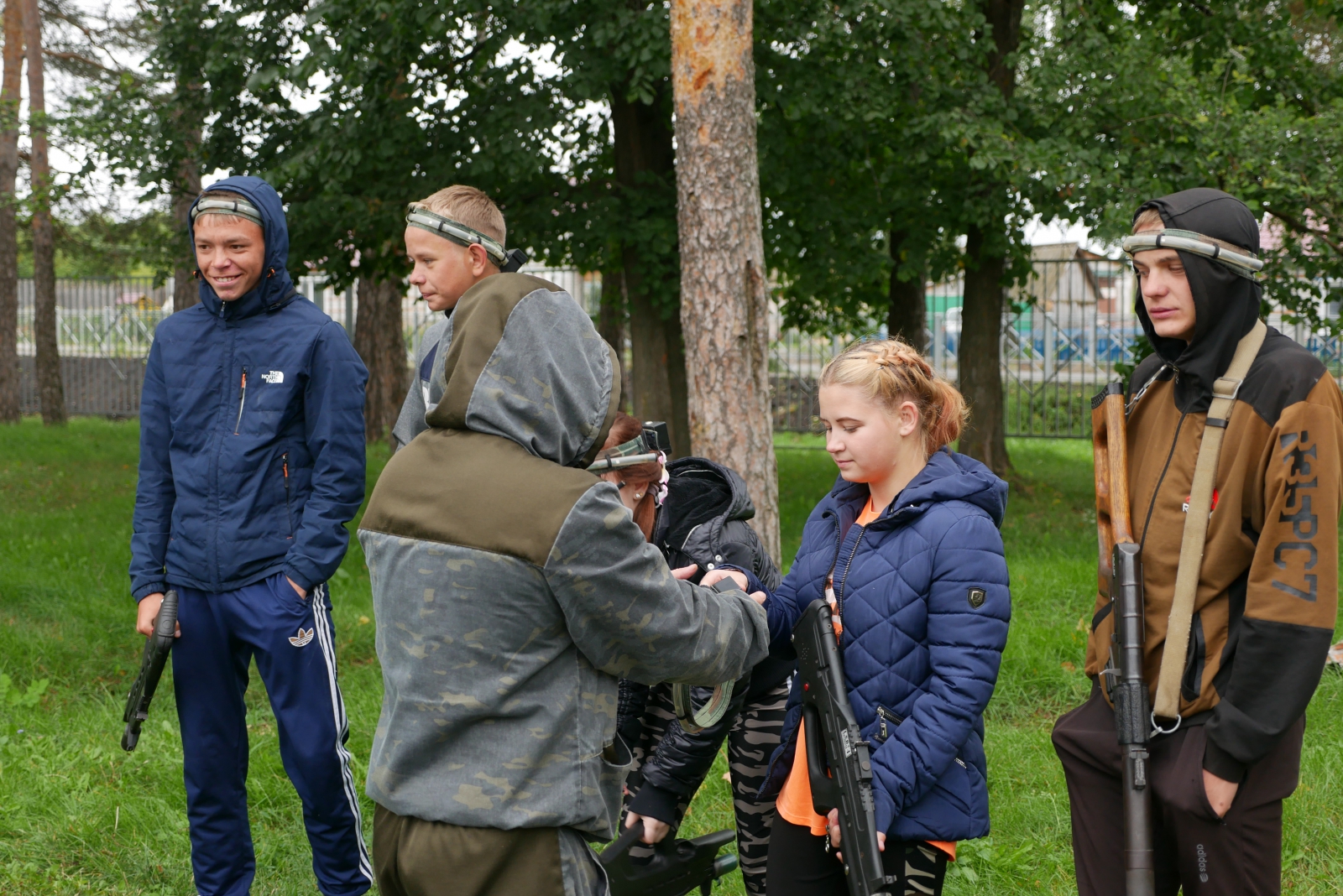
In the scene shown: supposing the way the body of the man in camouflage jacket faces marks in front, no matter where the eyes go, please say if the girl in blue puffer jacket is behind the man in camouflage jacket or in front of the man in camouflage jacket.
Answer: in front

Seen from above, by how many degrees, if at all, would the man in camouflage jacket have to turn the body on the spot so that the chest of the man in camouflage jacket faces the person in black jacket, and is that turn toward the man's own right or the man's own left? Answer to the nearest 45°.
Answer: approximately 45° to the man's own left

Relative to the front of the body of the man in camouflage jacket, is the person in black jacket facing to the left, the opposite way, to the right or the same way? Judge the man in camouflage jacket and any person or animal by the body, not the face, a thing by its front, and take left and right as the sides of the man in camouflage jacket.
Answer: the opposite way

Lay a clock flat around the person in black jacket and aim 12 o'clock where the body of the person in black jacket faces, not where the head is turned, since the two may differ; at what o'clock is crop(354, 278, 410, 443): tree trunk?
The tree trunk is roughly at 4 o'clock from the person in black jacket.

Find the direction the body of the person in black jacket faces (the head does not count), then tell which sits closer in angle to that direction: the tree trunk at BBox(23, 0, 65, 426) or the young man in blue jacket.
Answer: the young man in blue jacket
